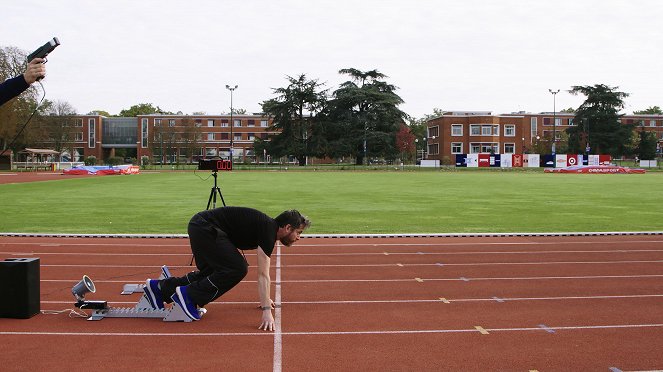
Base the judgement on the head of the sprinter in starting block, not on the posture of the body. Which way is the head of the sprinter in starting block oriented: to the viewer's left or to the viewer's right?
to the viewer's right

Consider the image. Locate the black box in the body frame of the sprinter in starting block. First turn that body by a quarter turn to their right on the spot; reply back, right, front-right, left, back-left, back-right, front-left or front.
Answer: right

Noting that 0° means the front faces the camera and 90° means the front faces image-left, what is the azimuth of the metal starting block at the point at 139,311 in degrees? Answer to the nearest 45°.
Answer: approximately 270°

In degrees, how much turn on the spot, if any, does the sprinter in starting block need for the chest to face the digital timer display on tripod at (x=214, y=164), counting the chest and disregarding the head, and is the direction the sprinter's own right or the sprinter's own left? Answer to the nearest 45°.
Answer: approximately 90° to the sprinter's own left

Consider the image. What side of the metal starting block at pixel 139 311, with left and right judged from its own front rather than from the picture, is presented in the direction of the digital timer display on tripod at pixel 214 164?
left

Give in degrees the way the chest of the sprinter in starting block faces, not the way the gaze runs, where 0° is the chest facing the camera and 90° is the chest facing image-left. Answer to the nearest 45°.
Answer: approximately 270°
